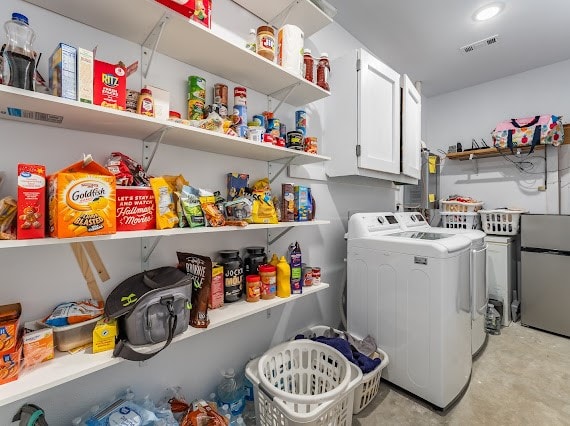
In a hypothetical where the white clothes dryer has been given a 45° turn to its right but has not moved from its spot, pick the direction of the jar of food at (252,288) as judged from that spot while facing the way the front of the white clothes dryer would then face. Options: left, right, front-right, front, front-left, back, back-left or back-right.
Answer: right

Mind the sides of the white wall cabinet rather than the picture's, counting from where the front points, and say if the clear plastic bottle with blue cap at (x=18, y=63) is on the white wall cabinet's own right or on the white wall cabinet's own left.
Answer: on the white wall cabinet's own right

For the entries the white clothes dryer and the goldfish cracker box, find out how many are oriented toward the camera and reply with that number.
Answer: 1

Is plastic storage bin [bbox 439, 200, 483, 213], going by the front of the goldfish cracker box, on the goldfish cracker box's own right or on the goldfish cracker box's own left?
on the goldfish cracker box's own left

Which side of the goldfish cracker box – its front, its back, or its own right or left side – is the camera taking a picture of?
front

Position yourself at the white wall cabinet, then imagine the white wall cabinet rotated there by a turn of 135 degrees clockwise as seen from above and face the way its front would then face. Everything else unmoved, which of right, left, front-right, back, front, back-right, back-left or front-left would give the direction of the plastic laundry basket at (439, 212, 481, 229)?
back-right

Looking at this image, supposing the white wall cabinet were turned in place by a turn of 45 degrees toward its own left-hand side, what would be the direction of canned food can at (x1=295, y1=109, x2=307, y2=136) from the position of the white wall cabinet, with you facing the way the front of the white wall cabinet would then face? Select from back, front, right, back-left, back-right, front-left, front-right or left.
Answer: back-right
